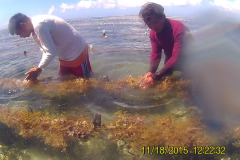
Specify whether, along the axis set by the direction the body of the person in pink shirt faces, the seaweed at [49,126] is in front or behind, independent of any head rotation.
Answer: in front

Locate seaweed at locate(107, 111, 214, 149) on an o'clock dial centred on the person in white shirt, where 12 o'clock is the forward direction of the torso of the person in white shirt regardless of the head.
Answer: The seaweed is roughly at 8 o'clock from the person in white shirt.

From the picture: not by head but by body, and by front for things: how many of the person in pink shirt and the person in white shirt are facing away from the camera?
0

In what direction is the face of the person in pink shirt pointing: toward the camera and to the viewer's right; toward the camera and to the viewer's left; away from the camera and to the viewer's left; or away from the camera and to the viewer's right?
toward the camera and to the viewer's left

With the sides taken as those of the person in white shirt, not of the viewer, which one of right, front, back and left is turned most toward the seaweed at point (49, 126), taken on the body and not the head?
left

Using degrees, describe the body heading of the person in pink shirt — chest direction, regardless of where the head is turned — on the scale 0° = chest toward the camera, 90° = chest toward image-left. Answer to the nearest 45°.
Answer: approximately 45°
